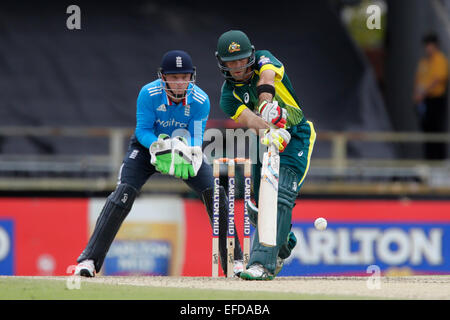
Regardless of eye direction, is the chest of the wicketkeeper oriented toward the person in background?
no

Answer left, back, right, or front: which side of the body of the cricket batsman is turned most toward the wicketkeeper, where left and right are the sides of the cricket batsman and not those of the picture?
right

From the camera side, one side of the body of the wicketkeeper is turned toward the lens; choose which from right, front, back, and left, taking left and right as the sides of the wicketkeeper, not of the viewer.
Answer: front

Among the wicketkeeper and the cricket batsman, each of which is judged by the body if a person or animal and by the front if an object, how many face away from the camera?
0

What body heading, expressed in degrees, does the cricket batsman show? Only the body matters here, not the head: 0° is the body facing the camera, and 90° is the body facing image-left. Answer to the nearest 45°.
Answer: approximately 45°

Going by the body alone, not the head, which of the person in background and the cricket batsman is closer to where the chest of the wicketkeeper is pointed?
the cricket batsman

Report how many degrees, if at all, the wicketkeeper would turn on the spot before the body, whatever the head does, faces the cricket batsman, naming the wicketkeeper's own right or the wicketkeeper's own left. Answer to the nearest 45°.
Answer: approximately 45° to the wicketkeeper's own left

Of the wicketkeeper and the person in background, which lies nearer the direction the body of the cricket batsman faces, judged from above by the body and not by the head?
the wicketkeeper

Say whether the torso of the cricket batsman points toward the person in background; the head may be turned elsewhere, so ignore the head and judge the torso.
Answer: no
